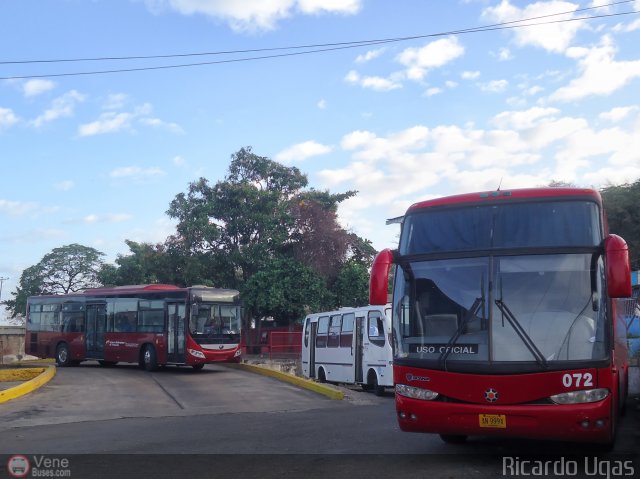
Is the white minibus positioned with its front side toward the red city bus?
no

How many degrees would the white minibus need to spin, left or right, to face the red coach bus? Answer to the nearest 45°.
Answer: approximately 45° to its right

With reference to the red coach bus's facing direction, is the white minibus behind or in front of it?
behind

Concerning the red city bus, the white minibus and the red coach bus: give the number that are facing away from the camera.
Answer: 0

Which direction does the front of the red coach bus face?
toward the camera

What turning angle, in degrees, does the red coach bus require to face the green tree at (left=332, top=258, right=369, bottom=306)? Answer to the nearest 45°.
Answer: approximately 180°

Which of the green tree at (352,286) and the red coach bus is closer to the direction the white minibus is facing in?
the red coach bus

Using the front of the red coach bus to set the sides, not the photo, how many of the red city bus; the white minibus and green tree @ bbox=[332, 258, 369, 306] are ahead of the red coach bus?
0

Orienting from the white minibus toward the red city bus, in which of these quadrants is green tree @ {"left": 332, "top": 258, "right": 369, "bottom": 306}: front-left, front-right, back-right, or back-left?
front-right

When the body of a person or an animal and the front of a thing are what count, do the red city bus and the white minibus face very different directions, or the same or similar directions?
same or similar directions

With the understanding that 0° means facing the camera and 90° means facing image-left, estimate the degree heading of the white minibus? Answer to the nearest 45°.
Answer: approximately 315°

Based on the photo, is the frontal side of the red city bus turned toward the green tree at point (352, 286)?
no

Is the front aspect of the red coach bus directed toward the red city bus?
no

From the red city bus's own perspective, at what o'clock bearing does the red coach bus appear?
The red coach bus is roughly at 1 o'clock from the red city bus.

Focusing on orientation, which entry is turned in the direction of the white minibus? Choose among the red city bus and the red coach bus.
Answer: the red city bus

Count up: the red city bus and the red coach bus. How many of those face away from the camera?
0
